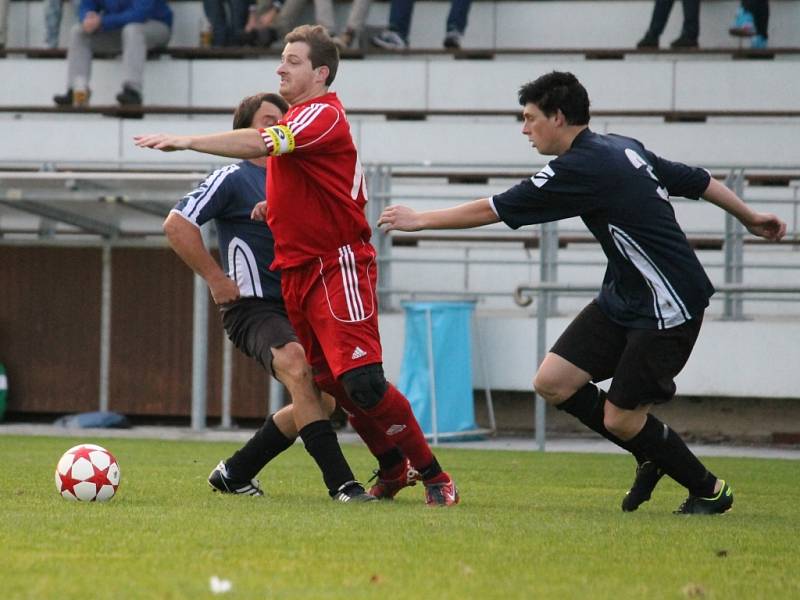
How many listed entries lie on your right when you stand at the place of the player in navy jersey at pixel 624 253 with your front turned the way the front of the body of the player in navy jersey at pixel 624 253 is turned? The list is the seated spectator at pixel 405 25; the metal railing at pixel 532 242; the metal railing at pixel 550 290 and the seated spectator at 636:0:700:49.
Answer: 4

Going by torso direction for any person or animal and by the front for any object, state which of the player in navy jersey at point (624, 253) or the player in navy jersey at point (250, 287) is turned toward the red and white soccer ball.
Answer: the player in navy jersey at point (624, 253)

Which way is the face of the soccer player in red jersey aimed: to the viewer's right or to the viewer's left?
to the viewer's left

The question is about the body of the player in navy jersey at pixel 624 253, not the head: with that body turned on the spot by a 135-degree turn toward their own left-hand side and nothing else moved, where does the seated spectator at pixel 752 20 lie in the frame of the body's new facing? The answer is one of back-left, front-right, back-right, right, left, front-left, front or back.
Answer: back-left

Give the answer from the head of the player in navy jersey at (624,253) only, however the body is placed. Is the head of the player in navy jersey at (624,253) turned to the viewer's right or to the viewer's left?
to the viewer's left

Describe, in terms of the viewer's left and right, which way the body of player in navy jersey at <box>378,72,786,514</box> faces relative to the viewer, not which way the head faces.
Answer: facing to the left of the viewer

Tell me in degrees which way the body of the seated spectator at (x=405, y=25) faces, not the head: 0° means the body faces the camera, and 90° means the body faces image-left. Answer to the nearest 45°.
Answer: approximately 45°

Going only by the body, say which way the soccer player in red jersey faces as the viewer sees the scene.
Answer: to the viewer's left

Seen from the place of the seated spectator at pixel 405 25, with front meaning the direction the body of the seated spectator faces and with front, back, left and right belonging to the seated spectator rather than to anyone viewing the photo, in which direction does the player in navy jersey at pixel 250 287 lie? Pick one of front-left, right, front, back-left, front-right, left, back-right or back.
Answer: front-left

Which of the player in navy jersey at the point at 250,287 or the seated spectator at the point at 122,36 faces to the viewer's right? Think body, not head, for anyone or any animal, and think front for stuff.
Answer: the player in navy jersey

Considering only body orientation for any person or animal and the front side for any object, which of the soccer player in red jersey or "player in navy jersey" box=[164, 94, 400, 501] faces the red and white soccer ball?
the soccer player in red jersey

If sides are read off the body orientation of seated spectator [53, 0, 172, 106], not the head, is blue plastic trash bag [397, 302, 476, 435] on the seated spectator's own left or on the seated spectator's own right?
on the seated spectator's own left
